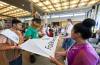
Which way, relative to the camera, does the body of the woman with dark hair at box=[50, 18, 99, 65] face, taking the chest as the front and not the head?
to the viewer's left
